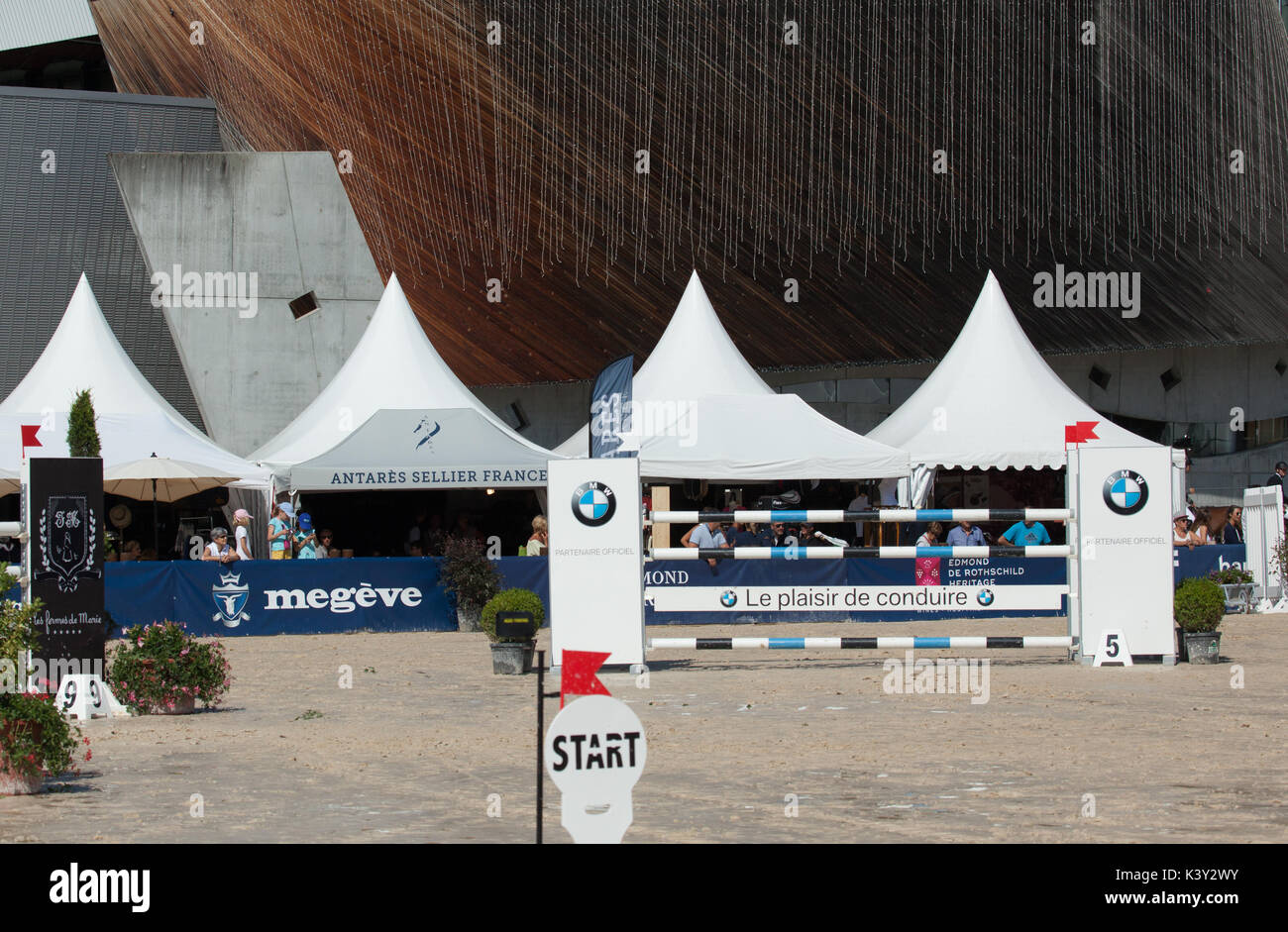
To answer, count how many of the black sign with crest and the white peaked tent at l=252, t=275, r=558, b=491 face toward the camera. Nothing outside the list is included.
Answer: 2

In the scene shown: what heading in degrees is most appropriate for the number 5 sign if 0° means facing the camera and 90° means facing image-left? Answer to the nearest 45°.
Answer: approximately 0°

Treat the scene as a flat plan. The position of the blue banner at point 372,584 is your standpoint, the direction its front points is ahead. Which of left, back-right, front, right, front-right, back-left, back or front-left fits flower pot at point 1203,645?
front-left

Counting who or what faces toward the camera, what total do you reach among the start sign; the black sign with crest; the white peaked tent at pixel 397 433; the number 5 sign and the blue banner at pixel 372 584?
5

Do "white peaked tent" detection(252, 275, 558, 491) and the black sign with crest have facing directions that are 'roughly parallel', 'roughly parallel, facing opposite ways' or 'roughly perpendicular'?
roughly parallel

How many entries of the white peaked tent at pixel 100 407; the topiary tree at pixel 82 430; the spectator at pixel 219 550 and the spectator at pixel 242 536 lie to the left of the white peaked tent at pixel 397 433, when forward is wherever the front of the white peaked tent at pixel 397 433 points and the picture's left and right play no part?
0

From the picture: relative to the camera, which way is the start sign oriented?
toward the camera

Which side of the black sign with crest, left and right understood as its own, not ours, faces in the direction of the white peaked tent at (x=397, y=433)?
back

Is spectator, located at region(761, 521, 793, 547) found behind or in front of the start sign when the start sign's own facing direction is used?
behind

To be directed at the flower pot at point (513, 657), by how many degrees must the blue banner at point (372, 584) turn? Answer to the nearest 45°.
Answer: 0° — it already faces it

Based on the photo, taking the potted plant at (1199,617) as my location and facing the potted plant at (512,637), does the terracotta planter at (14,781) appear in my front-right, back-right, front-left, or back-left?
front-left

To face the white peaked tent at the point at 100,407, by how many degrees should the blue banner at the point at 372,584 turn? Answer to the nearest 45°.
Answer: approximately 135° to its right

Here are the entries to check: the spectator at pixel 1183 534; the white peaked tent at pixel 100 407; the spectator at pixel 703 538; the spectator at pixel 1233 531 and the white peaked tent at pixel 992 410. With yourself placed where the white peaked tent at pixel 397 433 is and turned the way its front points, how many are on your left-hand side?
4

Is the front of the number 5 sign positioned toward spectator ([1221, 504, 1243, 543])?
no

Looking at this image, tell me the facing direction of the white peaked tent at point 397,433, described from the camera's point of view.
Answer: facing the viewer

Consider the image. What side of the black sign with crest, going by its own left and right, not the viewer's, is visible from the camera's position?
front

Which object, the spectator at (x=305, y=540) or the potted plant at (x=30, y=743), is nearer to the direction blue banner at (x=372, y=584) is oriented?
the potted plant

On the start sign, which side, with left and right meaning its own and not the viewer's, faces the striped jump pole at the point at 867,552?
back
